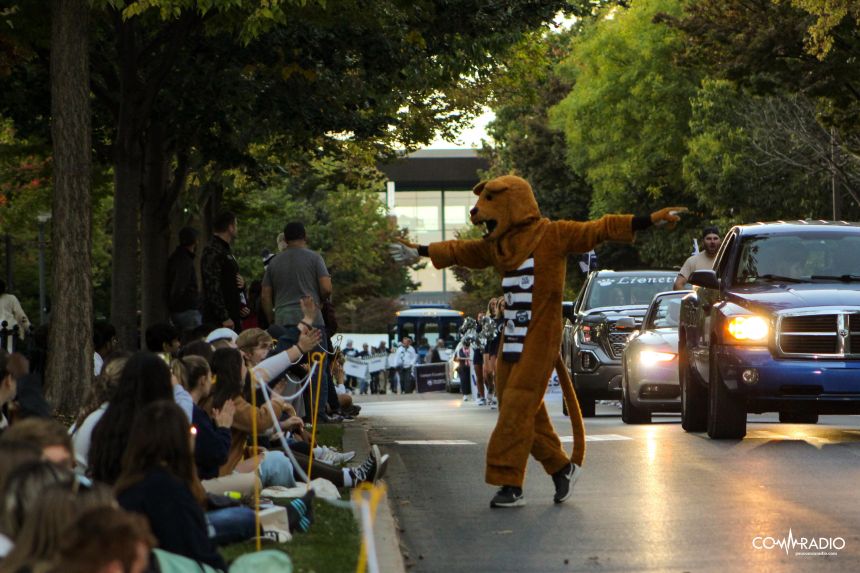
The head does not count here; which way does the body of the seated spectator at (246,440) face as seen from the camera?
to the viewer's right

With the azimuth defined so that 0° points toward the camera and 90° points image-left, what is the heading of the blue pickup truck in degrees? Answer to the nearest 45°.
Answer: approximately 0°

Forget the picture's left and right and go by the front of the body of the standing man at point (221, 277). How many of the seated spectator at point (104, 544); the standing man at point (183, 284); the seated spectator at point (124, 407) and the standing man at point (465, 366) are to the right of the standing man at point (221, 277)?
2

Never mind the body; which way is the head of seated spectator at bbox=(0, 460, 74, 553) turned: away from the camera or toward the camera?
away from the camera

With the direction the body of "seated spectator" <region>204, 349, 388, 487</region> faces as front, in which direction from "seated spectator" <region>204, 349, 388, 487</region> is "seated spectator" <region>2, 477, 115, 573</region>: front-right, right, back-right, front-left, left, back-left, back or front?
right

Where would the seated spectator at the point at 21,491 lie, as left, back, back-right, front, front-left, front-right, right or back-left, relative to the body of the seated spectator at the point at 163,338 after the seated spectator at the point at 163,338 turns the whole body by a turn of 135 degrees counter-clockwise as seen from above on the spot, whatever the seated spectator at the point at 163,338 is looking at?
left

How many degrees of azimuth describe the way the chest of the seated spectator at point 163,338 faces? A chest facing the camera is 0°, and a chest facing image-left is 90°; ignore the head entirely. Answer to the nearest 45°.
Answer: approximately 225°

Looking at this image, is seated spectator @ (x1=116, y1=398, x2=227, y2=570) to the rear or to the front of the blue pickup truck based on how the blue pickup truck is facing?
to the front

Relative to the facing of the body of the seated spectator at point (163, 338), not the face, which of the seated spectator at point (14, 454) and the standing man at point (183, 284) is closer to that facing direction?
the standing man

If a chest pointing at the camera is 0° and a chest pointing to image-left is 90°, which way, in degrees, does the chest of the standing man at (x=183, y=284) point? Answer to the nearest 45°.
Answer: approximately 270°

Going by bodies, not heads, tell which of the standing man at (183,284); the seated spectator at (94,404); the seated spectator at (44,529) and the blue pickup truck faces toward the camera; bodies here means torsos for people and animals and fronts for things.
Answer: the blue pickup truck
